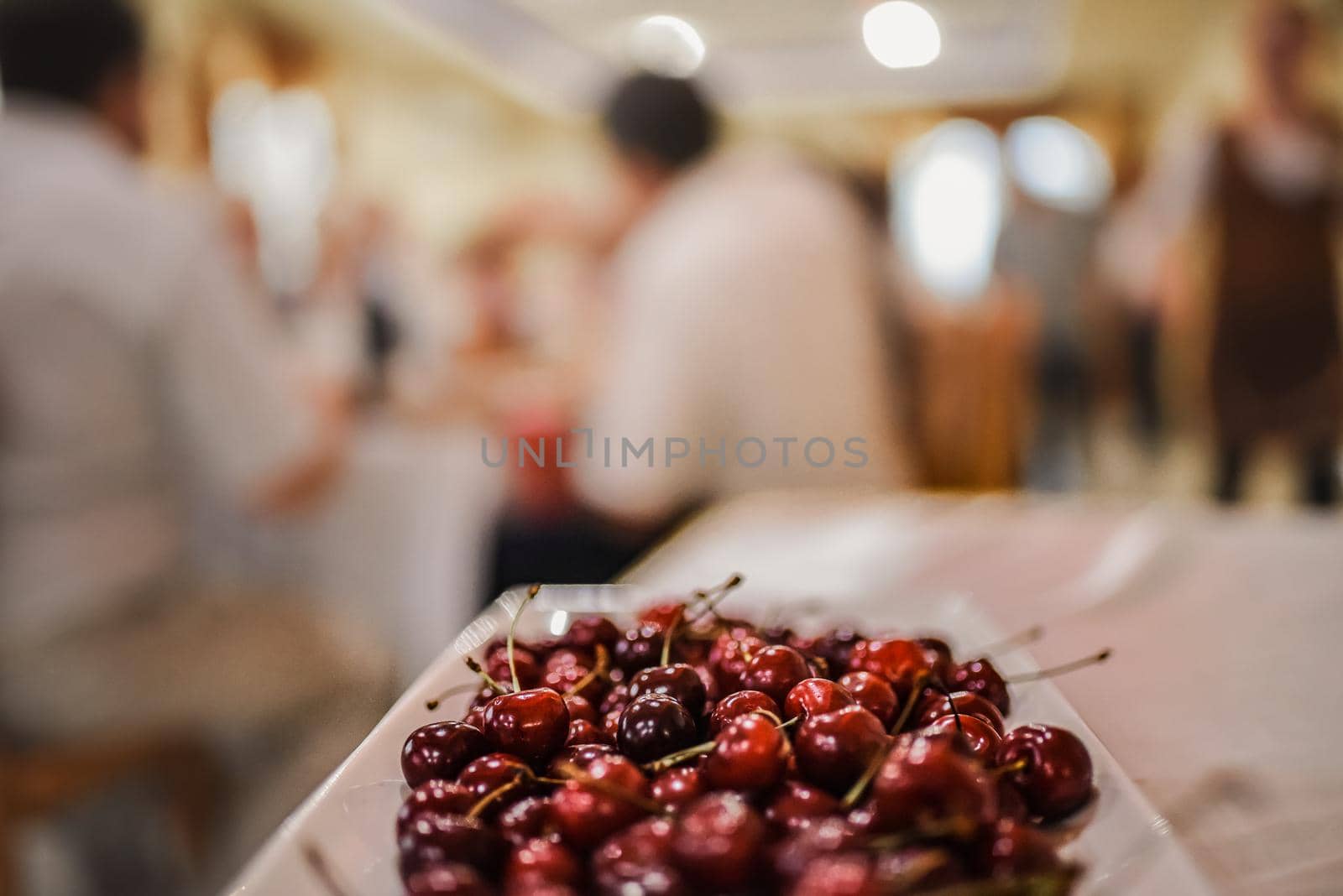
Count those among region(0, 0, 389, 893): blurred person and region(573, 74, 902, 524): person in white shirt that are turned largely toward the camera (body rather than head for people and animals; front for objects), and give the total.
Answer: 0

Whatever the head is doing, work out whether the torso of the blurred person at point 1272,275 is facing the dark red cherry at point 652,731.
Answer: yes

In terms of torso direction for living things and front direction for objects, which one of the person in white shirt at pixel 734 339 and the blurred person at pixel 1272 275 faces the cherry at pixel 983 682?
the blurred person

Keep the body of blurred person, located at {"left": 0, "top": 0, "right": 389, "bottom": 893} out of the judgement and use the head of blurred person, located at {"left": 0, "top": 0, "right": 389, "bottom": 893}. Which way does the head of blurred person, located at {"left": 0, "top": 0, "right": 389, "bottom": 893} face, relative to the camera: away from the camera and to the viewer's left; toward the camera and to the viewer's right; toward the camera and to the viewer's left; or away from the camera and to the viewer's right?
away from the camera and to the viewer's right

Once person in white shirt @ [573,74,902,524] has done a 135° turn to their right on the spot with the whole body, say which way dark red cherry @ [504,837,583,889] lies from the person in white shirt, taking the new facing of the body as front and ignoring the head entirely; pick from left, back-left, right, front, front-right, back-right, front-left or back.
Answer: right

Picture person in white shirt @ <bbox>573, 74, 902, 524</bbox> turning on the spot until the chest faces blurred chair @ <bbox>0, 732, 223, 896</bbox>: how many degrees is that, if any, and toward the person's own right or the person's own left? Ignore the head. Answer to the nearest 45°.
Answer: approximately 90° to the person's own left

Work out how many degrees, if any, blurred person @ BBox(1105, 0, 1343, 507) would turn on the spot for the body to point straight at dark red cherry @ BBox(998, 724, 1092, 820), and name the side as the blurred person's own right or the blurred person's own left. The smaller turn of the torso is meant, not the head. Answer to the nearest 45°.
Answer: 0° — they already face it

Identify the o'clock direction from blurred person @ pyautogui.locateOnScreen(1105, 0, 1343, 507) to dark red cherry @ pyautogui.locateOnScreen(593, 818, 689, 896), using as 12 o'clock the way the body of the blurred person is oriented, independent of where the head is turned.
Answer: The dark red cherry is roughly at 12 o'clock from the blurred person.

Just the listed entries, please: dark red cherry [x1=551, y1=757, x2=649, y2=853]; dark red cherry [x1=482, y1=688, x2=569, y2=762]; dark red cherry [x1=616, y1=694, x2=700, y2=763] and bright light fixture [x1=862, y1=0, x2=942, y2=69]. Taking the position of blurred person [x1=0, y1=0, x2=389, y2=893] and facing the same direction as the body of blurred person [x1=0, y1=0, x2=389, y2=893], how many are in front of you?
1

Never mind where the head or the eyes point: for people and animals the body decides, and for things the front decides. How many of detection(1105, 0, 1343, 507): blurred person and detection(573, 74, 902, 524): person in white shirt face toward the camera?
1

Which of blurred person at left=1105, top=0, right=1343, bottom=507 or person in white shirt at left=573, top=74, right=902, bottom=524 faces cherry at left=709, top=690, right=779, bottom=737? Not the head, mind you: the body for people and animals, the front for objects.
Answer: the blurred person

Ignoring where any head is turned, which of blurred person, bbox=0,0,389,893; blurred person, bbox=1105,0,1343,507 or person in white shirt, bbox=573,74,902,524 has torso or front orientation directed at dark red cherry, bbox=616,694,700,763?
blurred person, bbox=1105,0,1343,507

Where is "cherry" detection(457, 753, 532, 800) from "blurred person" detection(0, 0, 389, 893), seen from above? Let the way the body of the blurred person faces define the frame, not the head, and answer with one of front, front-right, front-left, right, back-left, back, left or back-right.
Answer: back-right

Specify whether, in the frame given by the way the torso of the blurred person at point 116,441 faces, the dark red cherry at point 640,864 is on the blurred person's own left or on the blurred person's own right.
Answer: on the blurred person's own right

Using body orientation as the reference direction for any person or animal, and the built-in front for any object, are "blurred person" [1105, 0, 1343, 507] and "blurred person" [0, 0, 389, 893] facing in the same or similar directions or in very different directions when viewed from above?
very different directions

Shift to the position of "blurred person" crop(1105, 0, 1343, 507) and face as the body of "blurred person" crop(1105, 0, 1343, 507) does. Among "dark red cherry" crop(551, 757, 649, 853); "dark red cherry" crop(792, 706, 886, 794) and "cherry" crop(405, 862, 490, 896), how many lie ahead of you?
3

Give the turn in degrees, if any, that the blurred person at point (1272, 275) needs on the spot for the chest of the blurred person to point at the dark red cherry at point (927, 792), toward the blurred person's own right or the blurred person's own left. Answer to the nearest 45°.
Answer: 0° — they already face it

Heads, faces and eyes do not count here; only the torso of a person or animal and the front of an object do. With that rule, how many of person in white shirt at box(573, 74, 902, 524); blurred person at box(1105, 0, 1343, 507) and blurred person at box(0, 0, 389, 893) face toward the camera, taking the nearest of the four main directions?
1
